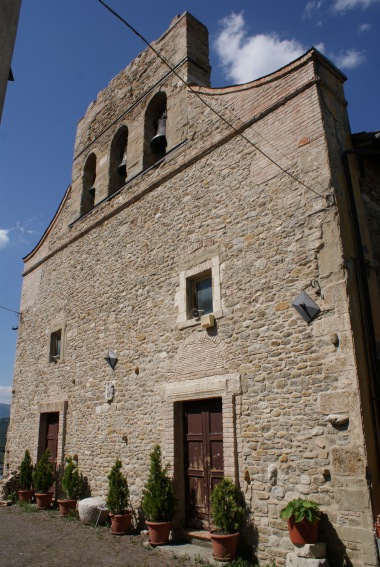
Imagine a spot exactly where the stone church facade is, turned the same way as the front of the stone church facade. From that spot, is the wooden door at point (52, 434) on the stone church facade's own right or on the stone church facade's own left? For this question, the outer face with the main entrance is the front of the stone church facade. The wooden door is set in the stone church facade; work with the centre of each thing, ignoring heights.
on the stone church facade's own right

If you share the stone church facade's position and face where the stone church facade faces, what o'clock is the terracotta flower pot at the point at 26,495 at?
The terracotta flower pot is roughly at 3 o'clock from the stone church facade.

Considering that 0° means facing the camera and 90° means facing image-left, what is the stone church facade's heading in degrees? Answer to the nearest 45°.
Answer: approximately 45°

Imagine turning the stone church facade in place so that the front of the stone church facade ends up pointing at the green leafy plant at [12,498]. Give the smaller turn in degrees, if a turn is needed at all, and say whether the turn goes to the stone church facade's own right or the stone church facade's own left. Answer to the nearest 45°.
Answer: approximately 90° to the stone church facade's own right

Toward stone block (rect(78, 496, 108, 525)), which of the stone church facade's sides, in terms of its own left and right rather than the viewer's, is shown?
right

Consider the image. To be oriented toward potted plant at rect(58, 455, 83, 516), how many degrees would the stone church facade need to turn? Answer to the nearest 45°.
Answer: approximately 90° to its right
